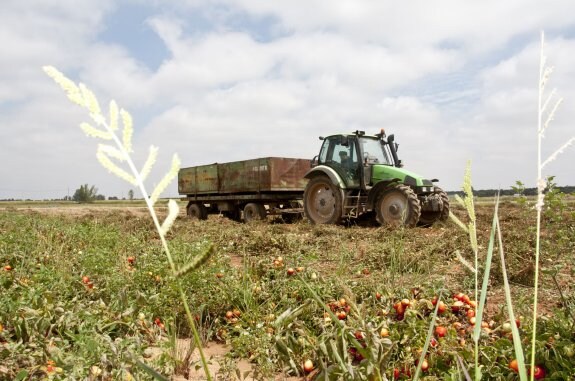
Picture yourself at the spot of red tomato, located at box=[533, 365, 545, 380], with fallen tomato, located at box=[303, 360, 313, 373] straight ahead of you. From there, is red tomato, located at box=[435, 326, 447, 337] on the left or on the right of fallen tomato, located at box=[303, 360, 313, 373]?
right

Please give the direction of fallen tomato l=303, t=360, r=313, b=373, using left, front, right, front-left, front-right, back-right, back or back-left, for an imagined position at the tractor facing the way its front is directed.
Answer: front-right

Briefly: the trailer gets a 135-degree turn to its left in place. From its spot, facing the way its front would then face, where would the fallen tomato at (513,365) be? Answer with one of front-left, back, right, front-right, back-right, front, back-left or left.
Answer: back

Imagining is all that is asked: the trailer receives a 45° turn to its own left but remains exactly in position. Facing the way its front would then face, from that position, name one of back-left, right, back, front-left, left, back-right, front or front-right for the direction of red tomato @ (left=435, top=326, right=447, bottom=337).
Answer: right

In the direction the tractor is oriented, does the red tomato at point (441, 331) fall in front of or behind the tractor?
in front

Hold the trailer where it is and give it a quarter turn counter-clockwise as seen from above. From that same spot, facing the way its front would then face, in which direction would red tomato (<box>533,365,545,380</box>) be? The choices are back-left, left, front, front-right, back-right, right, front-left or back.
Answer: back-right

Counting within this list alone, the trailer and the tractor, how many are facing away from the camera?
0

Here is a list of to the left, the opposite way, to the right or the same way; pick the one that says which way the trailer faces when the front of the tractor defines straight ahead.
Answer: the same way

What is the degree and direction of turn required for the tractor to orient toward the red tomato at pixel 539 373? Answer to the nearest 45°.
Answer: approximately 45° to its right

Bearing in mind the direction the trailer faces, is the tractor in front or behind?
in front

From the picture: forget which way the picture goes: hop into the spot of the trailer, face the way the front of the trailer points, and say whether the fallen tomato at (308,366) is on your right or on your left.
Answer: on your right

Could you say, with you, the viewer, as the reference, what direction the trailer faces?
facing the viewer and to the right of the viewer

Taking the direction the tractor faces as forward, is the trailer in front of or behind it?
behind
